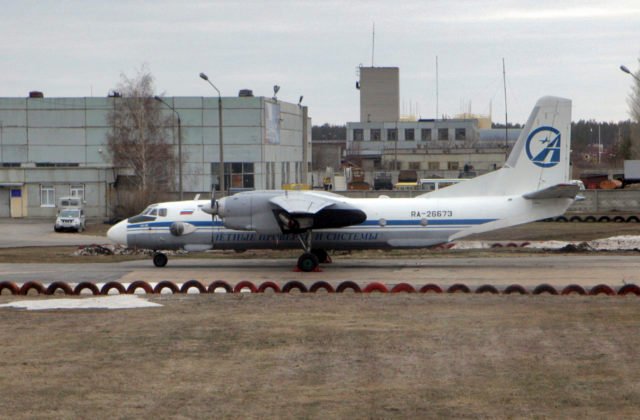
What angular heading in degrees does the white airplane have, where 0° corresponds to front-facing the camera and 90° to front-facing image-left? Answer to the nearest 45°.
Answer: approximately 90°

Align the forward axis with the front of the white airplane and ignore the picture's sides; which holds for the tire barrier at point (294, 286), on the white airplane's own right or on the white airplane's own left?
on the white airplane's own left
